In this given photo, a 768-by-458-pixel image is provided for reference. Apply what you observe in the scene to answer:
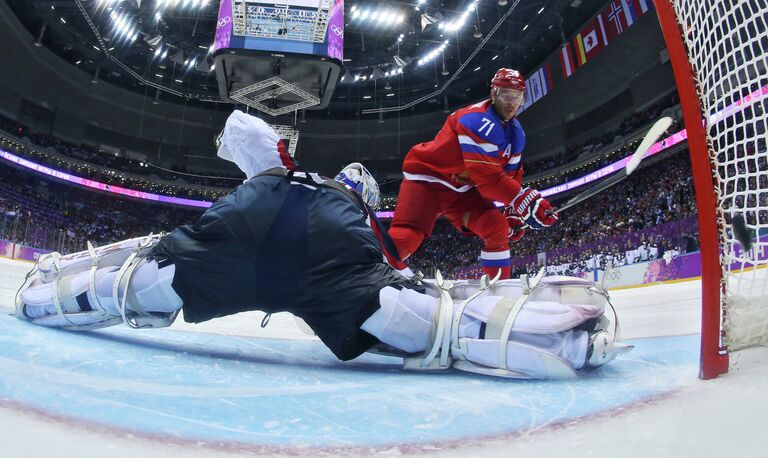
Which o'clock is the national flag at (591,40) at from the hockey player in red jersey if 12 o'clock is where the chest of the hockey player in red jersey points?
The national flag is roughly at 8 o'clock from the hockey player in red jersey.

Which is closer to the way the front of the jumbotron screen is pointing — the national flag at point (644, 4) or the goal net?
the goal net

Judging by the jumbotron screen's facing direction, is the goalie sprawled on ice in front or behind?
in front

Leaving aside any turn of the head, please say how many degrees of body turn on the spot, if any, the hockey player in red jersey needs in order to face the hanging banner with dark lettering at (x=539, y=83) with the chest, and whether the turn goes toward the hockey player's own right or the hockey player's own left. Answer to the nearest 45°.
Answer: approximately 135° to the hockey player's own left

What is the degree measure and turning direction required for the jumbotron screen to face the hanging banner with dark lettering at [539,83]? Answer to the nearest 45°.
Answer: approximately 135° to its left

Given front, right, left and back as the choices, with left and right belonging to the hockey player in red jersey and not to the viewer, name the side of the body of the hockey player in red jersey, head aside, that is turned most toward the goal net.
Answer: front

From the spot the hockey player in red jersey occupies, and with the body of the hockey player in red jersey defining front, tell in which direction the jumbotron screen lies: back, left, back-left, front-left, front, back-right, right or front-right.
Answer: back

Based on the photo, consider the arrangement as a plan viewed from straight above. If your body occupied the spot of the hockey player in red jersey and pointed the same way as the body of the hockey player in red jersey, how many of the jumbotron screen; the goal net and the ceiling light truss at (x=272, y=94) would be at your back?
2

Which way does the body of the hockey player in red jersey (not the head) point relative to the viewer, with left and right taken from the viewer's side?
facing the viewer and to the right of the viewer

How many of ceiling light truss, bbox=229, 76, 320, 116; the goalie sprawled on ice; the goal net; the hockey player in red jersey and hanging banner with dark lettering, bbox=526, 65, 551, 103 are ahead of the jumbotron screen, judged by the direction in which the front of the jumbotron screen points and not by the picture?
3

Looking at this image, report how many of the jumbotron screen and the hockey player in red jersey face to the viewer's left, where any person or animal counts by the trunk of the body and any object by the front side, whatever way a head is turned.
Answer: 0
